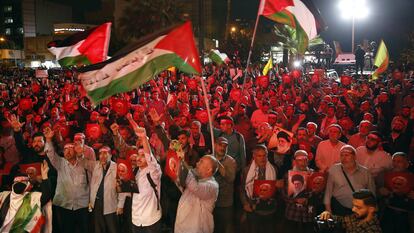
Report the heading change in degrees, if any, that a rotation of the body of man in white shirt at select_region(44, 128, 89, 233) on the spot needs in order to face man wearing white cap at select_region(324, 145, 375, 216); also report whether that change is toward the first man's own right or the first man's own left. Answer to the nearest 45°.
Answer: approximately 45° to the first man's own left

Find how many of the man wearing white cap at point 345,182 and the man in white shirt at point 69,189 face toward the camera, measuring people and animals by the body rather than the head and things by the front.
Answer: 2

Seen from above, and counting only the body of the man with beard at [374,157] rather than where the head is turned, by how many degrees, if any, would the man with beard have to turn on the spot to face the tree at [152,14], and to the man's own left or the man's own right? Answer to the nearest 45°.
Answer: approximately 90° to the man's own right

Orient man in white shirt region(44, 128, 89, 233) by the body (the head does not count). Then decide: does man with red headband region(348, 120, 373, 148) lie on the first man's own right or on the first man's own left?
on the first man's own left

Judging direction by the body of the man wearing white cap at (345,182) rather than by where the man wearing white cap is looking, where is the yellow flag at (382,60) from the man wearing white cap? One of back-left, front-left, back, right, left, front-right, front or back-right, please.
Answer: back

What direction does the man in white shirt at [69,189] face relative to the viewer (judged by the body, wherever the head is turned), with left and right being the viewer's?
facing the viewer

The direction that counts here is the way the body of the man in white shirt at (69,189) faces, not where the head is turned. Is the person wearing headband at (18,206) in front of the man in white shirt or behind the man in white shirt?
in front

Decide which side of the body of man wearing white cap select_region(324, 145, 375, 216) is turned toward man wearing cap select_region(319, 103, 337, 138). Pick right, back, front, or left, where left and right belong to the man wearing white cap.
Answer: back

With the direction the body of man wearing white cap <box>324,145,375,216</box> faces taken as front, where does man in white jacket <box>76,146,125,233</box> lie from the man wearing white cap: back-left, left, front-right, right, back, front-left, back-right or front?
right

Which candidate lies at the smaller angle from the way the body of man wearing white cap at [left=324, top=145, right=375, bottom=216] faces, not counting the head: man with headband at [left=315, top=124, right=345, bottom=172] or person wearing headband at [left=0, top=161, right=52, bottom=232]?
the person wearing headband

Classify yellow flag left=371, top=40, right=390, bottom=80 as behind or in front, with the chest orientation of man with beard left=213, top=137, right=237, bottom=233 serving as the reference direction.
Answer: behind

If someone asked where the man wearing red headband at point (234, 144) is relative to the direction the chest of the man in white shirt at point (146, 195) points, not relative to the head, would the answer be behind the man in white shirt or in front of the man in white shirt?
behind

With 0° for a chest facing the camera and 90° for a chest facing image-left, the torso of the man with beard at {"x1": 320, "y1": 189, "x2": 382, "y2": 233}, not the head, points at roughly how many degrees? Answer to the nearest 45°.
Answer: approximately 45°

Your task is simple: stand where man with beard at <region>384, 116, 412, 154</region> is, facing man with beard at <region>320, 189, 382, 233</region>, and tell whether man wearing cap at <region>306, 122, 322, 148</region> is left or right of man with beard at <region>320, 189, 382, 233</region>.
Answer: right
